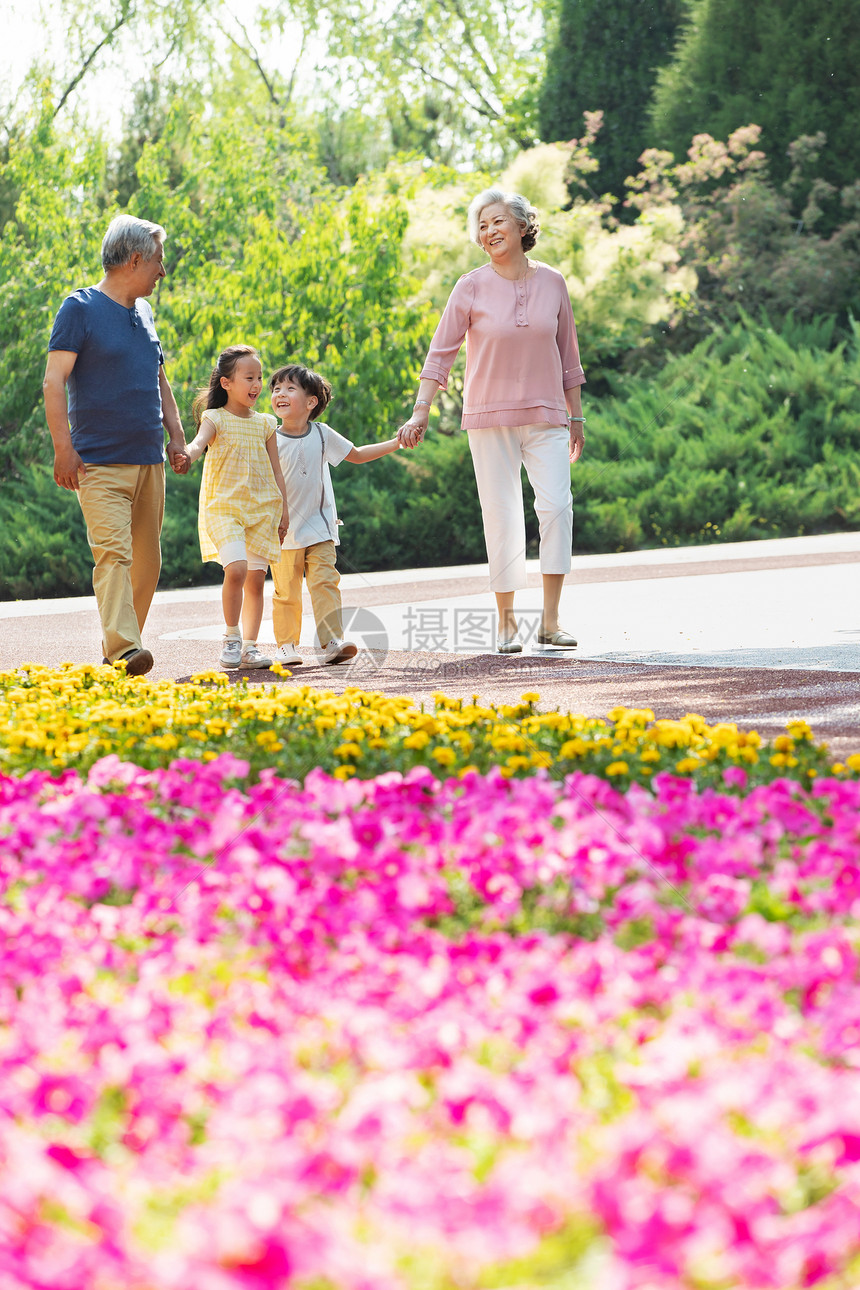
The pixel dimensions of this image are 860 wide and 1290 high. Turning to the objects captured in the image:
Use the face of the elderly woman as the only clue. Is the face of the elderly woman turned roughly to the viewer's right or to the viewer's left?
to the viewer's left

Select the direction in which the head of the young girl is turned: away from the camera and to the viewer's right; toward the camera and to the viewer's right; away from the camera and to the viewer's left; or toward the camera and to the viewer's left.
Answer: toward the camera and to the viewer's right

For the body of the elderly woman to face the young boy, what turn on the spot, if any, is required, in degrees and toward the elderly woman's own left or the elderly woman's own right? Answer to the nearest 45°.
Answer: approximately 90° to the elderly woman's own right

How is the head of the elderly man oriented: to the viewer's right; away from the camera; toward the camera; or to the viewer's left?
to the viewer's right

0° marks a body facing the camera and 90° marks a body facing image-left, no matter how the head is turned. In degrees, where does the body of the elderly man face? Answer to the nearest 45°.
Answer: approximately 315°

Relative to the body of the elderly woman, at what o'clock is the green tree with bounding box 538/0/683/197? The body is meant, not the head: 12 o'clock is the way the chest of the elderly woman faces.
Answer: The green tree is roughly at 6 o'clock from the elderly woman.

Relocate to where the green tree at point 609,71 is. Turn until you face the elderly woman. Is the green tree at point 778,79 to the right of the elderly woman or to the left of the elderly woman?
left

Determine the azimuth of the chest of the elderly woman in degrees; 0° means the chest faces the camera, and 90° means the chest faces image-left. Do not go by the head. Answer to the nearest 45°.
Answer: approximately 0°

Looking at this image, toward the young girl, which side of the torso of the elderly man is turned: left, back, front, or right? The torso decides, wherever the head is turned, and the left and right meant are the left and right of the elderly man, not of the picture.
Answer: left

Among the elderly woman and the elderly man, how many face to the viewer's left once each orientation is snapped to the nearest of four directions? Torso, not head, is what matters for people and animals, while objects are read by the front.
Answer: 0

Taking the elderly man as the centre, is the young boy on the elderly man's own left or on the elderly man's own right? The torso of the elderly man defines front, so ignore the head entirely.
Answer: on the elderly man's own left

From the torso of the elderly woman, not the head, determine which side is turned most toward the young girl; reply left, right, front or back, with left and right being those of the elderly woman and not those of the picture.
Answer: right
